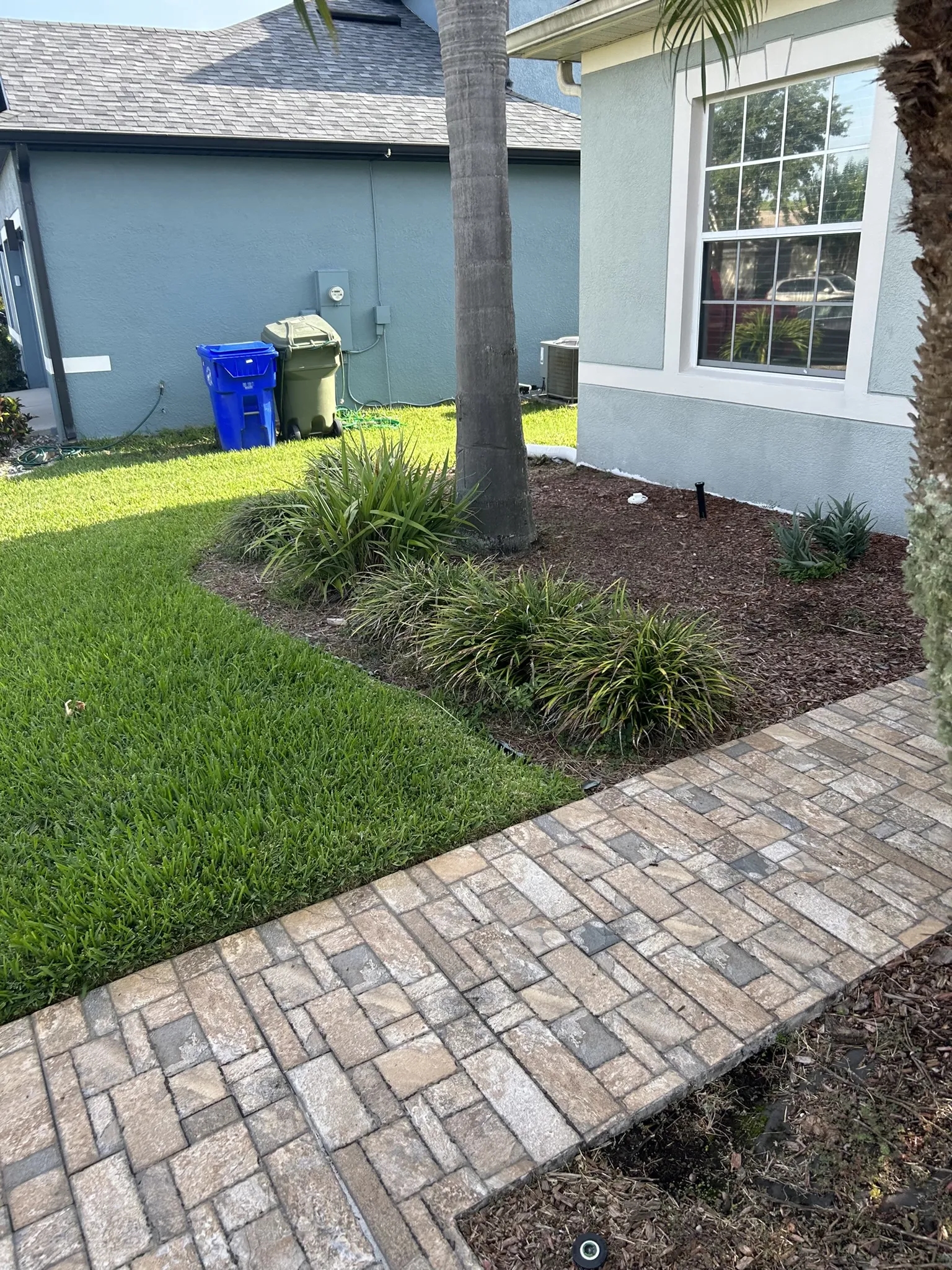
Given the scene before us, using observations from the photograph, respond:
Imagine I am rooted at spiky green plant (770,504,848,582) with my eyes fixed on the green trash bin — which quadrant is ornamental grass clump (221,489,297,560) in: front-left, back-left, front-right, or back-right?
front-left

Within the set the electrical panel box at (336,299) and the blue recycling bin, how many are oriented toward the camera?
2

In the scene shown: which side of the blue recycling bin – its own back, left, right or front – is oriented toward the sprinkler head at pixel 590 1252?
front

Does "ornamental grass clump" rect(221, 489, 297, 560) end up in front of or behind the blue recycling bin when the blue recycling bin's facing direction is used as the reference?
in front

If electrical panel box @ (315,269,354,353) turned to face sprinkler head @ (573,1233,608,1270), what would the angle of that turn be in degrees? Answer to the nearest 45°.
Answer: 0° — it already faces it

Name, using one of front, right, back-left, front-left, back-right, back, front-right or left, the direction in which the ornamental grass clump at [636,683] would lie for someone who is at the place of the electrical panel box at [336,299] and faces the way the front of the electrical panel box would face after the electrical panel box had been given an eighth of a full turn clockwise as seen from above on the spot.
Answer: front-left

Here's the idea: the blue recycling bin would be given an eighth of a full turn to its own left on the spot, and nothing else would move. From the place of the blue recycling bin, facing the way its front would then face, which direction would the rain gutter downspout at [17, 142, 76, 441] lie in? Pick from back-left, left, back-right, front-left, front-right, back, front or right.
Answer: back

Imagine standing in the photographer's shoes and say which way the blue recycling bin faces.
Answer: facing the viewer

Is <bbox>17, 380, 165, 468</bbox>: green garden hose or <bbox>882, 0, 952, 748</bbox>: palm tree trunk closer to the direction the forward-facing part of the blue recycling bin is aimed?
the palm tree trunk

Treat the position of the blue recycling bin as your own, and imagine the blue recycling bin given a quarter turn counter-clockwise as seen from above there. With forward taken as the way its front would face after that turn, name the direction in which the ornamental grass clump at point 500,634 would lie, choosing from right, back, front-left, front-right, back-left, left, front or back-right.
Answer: right

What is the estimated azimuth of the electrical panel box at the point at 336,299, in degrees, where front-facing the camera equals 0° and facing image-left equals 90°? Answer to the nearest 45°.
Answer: approximately 0°

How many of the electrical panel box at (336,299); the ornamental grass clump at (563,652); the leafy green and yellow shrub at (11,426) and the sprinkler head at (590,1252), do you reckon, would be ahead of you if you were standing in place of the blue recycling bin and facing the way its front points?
2

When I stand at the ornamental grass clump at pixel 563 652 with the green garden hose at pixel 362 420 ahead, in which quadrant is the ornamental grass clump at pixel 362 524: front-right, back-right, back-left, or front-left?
front-left

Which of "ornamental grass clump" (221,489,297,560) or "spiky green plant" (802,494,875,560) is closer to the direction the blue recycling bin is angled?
the ornamental grass clump

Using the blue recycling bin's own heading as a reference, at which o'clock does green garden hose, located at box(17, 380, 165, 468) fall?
The green garden hose is roughly at 4 o'clock from the blue recycling bin.

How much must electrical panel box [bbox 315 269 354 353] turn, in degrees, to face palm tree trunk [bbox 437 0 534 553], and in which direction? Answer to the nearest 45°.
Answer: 0° — it already faces it

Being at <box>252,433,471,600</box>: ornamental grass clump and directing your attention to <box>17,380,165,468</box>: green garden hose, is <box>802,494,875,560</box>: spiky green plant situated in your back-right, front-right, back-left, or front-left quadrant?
back-right

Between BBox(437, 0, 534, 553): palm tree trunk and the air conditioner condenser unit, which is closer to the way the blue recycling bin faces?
the palm tree trunk

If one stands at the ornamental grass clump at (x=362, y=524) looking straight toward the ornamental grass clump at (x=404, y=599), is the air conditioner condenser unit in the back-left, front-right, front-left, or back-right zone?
back-left
